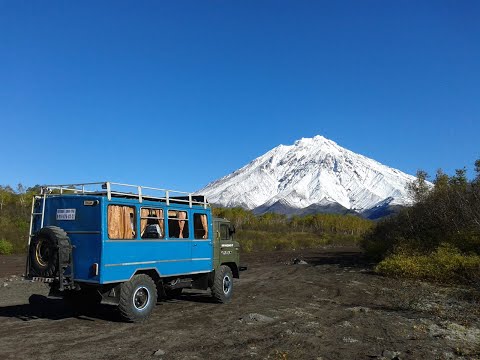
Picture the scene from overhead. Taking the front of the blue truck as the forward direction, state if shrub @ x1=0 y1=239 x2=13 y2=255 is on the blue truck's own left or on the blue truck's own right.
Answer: on the blue truck's own left

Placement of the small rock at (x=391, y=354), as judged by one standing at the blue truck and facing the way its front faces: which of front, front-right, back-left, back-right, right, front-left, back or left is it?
right

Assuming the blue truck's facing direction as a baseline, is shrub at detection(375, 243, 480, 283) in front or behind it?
in front

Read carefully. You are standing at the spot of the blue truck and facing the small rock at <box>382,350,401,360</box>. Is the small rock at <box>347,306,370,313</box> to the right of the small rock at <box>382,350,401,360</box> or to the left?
left

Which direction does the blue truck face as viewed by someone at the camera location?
facing away from the viewer and to the right of the viewer

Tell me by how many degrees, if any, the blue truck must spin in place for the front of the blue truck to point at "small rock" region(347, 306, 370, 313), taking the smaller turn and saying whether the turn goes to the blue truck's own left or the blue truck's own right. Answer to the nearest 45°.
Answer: approximately 45° to the blue truck's own right

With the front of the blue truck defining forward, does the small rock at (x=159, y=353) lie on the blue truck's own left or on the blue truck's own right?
on the blue truck's own right
